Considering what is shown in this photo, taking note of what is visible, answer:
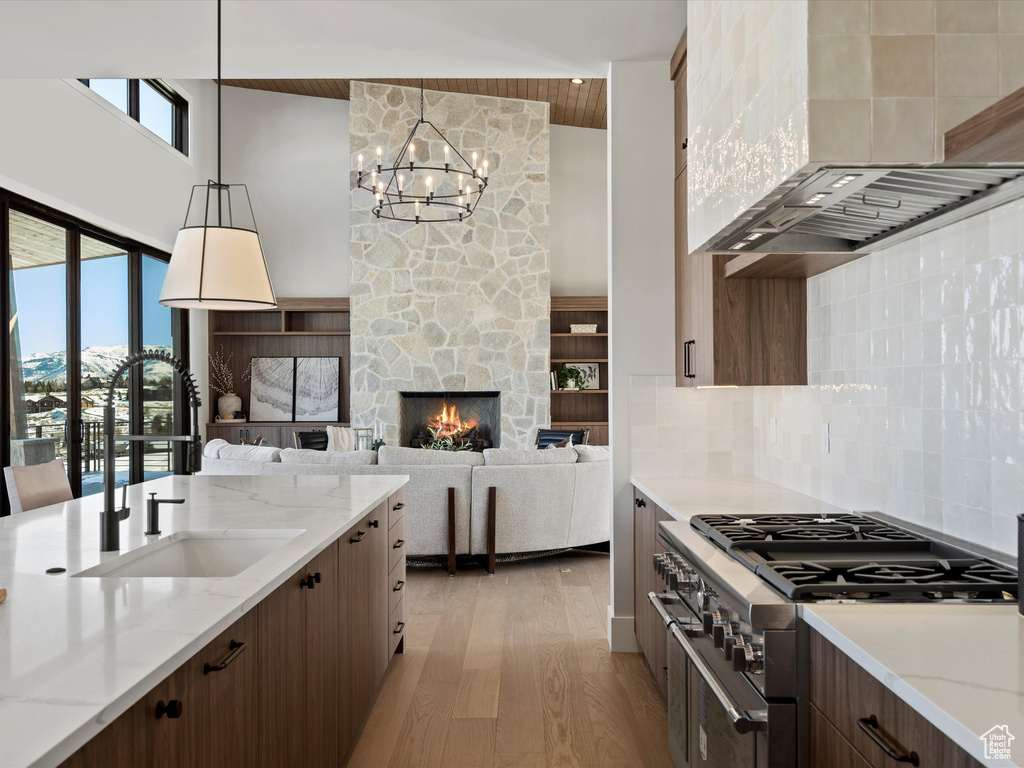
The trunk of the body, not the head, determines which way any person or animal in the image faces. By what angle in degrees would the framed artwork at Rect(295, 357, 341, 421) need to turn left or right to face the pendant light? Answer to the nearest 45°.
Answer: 0° — it already faces it

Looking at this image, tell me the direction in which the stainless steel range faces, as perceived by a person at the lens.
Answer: facing to the left of the viewer

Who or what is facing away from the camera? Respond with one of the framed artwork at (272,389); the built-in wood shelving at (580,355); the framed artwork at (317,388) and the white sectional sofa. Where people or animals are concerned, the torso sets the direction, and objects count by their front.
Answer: the white sectional sofa

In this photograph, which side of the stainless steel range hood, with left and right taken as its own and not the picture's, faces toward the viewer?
left

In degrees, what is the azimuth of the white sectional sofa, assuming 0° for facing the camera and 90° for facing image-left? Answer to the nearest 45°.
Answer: approximately 180°

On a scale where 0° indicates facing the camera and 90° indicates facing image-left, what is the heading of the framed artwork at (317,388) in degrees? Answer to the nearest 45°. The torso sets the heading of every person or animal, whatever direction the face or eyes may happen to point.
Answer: approximately 0°

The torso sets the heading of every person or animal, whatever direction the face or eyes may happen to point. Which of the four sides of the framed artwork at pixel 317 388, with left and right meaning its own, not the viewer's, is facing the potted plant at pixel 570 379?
left

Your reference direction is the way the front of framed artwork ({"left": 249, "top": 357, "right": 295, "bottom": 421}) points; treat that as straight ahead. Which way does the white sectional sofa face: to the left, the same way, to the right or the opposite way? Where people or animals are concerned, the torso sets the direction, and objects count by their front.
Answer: the opposite way

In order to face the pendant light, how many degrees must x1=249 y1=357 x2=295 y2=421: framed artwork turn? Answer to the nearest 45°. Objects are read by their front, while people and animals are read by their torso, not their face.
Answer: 0° — it already faces it

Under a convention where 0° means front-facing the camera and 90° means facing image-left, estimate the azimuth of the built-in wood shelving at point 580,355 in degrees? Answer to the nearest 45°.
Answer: approximately 0°
